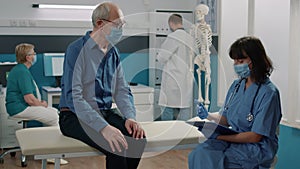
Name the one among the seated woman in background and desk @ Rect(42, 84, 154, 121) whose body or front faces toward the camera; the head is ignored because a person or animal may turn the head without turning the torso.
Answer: the desk

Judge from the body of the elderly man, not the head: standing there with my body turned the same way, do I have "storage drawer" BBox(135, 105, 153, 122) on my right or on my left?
on my left

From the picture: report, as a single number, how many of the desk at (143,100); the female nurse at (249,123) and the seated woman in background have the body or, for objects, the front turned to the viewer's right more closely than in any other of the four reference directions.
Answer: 1

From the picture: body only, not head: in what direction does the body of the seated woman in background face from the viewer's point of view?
to the viewer's right

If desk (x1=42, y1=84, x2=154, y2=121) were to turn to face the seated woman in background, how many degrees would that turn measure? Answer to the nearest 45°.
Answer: approximately 45° to its right

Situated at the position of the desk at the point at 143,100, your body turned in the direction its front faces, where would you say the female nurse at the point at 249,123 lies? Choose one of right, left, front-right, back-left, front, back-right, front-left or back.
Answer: front

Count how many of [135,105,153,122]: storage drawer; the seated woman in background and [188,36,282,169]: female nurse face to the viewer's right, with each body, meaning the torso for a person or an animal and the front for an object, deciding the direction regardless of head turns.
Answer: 1

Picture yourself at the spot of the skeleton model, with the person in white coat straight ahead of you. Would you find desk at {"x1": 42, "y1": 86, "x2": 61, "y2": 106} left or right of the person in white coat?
left

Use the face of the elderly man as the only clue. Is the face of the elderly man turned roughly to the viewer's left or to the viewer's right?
to the viewer's right

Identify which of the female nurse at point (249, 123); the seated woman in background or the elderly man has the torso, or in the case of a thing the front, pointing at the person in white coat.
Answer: the seated woman in background

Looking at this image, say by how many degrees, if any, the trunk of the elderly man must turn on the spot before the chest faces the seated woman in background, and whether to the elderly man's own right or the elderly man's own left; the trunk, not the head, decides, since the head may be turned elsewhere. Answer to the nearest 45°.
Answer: approximately 180°

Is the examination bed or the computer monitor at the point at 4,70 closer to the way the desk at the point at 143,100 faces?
the examination bed

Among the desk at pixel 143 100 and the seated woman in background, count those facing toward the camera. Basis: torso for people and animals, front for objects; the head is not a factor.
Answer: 1

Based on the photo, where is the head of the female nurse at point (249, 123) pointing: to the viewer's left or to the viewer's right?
to the viewer's left

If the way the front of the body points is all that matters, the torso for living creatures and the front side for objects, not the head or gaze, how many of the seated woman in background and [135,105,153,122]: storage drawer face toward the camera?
1

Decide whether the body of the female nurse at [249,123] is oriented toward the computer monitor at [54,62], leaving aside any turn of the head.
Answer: no

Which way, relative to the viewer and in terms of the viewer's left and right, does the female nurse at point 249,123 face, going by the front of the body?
facing the viewer and to the left of the viewer

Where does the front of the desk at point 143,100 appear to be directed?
toward the camera
